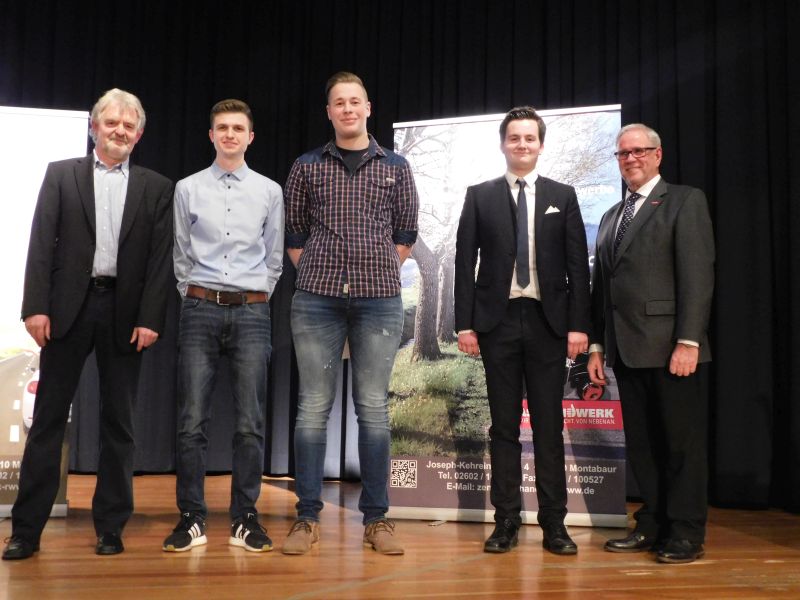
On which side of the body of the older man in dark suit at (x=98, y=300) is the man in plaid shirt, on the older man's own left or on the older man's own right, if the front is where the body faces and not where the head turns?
on the older man's own left
